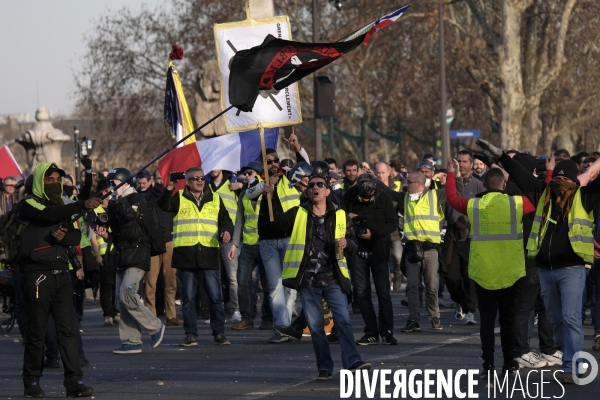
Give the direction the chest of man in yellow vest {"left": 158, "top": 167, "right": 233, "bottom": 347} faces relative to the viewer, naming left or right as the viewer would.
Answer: facing the viewer

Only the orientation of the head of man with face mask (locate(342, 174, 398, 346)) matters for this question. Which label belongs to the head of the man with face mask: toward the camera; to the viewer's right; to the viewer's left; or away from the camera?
toward the camera

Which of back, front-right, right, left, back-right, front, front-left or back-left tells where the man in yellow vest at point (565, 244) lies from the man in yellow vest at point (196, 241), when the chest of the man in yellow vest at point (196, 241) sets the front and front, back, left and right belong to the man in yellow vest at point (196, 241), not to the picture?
front-left

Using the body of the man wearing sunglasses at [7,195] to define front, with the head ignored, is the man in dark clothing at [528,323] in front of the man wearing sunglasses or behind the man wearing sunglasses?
in front

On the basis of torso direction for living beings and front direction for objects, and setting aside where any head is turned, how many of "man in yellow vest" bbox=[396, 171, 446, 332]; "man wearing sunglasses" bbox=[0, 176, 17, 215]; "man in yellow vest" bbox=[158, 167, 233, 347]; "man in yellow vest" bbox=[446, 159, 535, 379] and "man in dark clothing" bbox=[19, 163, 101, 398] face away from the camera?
1

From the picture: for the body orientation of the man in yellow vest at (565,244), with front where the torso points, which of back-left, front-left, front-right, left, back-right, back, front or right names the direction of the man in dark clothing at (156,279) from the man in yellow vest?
back-right

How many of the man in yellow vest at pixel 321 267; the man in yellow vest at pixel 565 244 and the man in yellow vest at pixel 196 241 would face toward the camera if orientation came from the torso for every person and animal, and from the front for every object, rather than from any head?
3

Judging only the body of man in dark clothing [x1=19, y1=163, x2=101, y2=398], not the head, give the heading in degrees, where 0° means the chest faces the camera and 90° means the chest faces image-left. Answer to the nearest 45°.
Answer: approximately 315°

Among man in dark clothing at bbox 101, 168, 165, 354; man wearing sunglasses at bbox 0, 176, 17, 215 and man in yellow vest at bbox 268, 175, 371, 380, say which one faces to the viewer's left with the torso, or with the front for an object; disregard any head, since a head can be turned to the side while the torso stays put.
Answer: the man in dark clothing

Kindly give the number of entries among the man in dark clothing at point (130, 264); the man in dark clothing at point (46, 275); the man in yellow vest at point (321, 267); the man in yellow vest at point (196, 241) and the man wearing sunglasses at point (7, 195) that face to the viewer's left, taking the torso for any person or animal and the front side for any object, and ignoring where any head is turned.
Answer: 1

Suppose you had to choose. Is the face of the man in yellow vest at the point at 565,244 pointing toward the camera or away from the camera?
toward the camera

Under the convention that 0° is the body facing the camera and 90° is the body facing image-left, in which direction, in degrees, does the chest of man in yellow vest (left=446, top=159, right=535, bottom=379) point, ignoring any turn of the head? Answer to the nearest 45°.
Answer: approximately 180°

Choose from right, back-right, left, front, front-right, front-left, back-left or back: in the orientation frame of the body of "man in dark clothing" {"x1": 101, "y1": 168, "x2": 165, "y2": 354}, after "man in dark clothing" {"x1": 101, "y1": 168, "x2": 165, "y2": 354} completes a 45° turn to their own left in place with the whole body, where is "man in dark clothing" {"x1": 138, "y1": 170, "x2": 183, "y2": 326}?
back-right

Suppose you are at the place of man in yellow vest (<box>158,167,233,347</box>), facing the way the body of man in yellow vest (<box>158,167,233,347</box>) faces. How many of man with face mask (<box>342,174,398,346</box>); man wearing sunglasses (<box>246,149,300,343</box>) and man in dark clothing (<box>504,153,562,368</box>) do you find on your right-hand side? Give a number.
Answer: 0

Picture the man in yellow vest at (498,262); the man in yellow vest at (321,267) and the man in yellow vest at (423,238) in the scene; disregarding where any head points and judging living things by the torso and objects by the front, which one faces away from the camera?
the man in yellow vest at (498,262)

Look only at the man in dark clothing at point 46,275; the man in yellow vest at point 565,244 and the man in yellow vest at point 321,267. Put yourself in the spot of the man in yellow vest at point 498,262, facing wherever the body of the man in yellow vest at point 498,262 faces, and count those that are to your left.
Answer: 2
